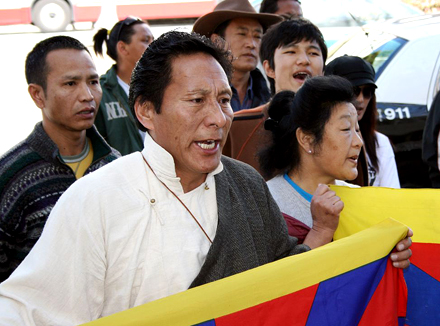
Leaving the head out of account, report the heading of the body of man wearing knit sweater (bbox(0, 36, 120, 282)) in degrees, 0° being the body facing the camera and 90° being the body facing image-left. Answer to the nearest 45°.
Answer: approximately 315°

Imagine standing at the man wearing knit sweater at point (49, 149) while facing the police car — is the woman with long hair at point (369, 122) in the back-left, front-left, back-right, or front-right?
front-right

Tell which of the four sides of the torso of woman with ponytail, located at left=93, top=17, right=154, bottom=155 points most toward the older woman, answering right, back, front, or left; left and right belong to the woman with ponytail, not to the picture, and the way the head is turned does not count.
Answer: front

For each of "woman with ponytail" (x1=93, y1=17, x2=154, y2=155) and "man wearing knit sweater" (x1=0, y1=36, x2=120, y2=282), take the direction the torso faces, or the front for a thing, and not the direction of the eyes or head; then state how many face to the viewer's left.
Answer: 0

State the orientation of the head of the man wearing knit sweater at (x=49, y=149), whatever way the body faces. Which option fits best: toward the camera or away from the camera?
toward the camera

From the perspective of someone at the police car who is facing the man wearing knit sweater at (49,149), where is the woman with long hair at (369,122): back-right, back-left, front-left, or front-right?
front-left

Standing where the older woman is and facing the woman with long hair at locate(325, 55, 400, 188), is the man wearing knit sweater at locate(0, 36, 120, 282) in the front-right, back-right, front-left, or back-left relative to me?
back-left

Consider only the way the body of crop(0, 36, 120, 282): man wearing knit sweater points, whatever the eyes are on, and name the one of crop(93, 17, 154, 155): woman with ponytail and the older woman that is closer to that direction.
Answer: the older woman

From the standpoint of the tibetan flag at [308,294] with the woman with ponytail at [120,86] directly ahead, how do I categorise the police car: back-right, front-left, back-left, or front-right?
front-right

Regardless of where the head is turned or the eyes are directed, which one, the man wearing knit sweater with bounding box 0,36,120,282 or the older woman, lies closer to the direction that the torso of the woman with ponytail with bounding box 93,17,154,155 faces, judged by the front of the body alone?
the older woman

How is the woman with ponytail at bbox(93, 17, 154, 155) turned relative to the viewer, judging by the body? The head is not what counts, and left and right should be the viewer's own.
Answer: facing the viewer and to the right of the viewer

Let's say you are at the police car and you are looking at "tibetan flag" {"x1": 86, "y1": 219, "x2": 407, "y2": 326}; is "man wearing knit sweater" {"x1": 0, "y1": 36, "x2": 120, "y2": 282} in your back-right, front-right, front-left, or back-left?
front-right
